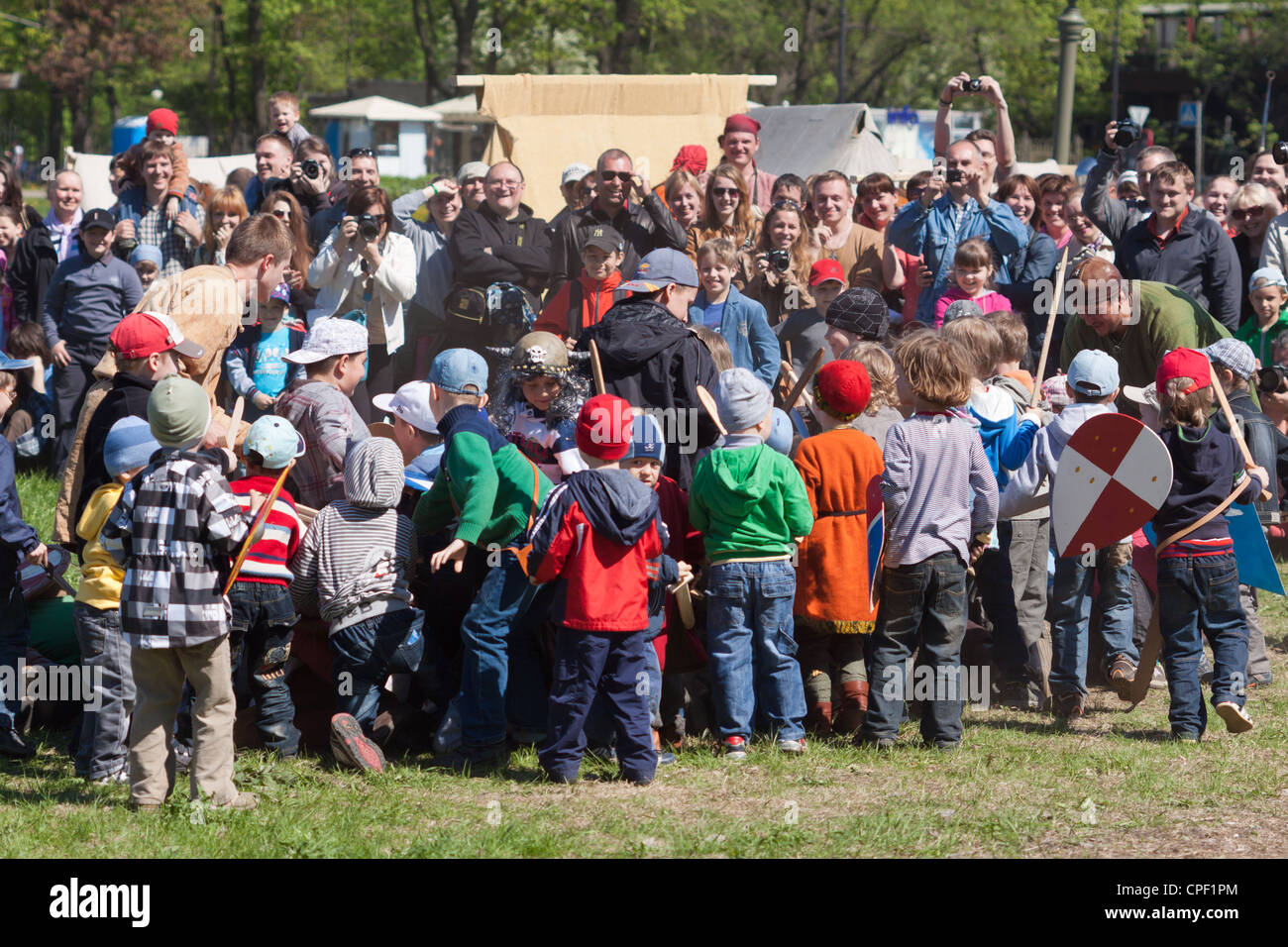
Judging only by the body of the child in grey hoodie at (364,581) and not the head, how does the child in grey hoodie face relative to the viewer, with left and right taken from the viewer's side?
facing away from the viewer

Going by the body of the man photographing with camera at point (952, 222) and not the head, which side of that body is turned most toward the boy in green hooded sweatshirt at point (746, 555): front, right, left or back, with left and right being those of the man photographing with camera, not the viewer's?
front

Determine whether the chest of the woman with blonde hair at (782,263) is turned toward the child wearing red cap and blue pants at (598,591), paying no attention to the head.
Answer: yes

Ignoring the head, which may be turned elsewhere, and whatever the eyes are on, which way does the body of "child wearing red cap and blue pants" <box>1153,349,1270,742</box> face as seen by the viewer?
away from the camera

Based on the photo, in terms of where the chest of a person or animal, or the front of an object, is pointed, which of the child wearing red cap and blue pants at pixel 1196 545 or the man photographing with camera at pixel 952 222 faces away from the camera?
the child wearing red cap and blue pants

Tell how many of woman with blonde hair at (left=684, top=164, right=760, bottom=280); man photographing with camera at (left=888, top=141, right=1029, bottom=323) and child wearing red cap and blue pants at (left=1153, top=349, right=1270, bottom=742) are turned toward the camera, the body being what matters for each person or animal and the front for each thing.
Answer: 2

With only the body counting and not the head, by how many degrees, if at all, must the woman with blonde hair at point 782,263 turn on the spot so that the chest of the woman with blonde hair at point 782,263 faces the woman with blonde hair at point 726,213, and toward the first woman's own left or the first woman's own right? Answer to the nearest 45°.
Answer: approximately 135° to the first woman's own right

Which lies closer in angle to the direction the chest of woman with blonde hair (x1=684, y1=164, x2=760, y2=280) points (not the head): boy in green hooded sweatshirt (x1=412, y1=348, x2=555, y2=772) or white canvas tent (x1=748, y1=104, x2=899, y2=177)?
the boy in green hooded sweatshirt

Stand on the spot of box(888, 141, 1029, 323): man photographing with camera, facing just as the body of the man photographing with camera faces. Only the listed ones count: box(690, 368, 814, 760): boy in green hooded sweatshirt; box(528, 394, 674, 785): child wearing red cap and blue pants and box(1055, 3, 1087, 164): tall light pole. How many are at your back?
1

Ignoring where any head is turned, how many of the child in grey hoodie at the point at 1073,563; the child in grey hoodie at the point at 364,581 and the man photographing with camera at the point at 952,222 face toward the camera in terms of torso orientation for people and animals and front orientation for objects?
1

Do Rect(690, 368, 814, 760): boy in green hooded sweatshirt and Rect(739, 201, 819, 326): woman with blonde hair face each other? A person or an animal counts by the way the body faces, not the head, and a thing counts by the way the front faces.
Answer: yes

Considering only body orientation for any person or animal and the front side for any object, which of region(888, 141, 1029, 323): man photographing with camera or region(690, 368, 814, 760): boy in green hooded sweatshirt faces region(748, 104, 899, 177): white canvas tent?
the boy in green hooded sweatshirt

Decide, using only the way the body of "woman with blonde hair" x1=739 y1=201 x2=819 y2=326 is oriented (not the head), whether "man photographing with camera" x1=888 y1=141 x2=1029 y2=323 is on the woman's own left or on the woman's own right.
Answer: on the woman's own left

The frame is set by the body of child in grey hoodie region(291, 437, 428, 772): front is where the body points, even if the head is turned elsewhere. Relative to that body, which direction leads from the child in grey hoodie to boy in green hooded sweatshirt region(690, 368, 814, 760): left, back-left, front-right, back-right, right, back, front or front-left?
right

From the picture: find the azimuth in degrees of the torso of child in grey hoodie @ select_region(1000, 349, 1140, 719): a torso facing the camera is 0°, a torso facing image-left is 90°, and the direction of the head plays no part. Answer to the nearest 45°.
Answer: approximately 180°
